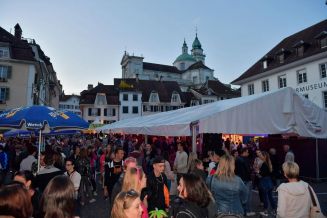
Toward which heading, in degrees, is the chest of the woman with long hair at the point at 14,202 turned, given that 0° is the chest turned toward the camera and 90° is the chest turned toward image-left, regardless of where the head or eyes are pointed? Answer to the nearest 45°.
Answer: approximately 180°

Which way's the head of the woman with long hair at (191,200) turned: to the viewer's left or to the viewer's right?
to the viewer's left

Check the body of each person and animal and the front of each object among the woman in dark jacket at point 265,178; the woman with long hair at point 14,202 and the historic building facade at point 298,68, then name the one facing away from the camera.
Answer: the woman with long hair

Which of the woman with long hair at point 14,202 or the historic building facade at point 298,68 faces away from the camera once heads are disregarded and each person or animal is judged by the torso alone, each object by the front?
the woman with long hair

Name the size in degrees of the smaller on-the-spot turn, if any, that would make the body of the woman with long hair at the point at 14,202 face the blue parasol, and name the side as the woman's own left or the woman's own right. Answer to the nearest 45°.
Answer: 0° — they already face it

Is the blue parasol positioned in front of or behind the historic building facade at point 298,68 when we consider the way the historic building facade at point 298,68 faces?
in front

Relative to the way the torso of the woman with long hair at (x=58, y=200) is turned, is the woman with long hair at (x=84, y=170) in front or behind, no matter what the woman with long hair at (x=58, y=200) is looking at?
in front

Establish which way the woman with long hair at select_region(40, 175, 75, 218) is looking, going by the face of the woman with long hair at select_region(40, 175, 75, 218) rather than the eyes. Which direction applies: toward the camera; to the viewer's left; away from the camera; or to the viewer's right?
away from the camera

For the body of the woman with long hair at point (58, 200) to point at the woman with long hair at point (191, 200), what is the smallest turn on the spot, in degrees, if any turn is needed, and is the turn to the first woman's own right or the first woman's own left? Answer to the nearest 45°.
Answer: approximately 90° to the first woman's own right
